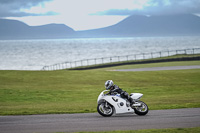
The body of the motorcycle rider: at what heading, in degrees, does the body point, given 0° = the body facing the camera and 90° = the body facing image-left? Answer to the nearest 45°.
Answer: approximately 90°

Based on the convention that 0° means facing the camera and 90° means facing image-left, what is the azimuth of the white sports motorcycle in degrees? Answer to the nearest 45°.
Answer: approximately 90°
